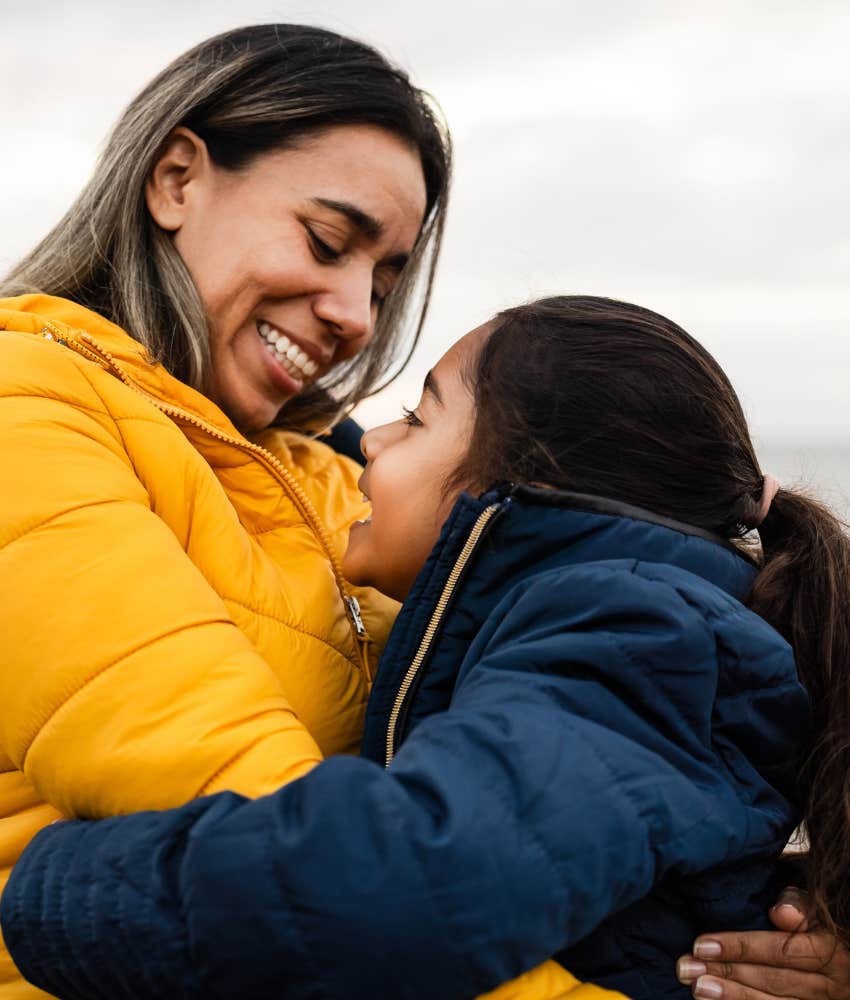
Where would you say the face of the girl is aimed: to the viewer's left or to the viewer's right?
to the viewer's left

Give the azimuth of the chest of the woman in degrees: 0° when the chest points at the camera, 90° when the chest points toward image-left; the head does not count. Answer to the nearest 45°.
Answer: approximately 315°

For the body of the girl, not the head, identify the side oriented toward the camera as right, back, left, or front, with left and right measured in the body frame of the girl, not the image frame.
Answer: left
